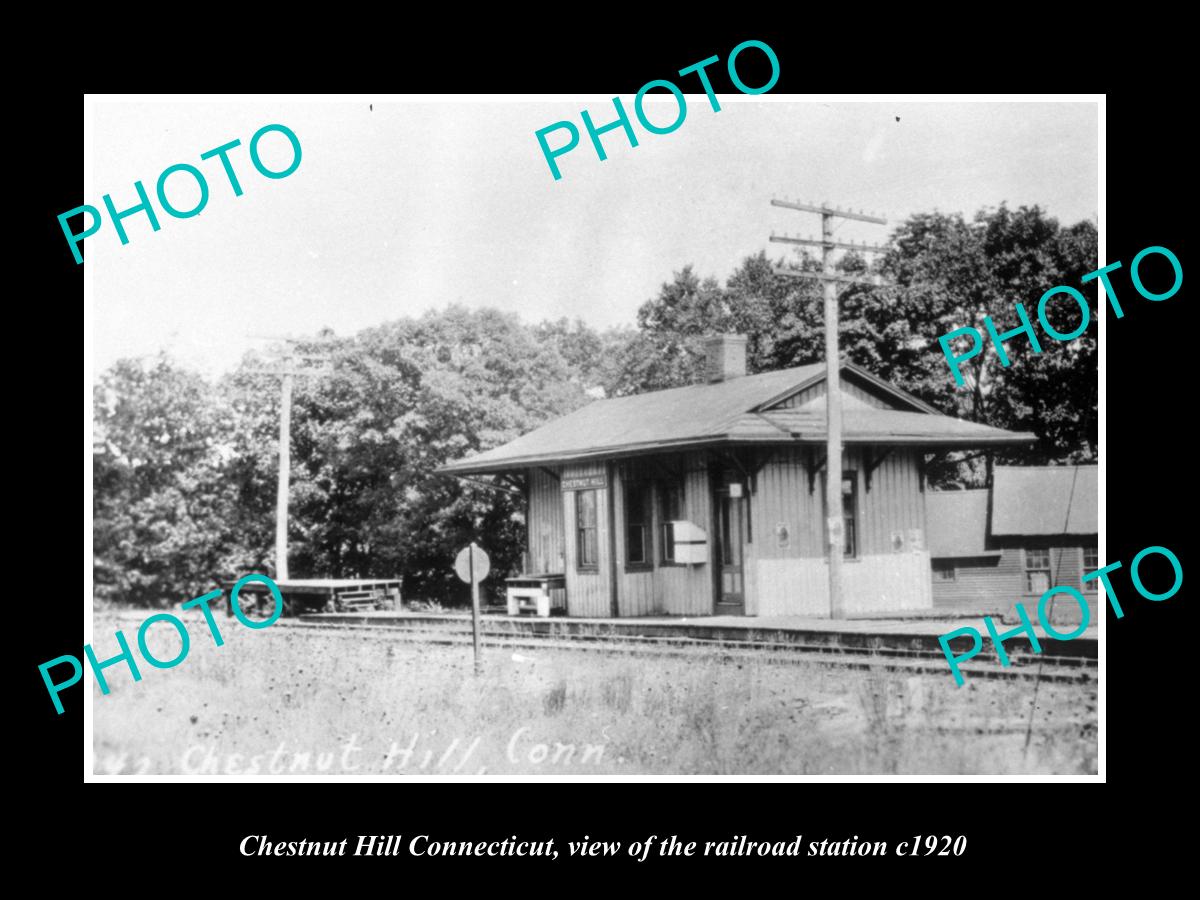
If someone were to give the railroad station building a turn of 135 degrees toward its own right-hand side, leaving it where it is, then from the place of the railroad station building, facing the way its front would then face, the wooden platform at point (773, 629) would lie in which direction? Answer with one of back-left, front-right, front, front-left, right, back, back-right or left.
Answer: back

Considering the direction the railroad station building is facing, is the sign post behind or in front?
in front

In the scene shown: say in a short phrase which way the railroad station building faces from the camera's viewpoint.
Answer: facing the viewer and to the left of the viewer

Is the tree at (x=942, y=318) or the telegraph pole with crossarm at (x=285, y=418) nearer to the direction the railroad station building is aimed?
the telegraph pole with crossarm
